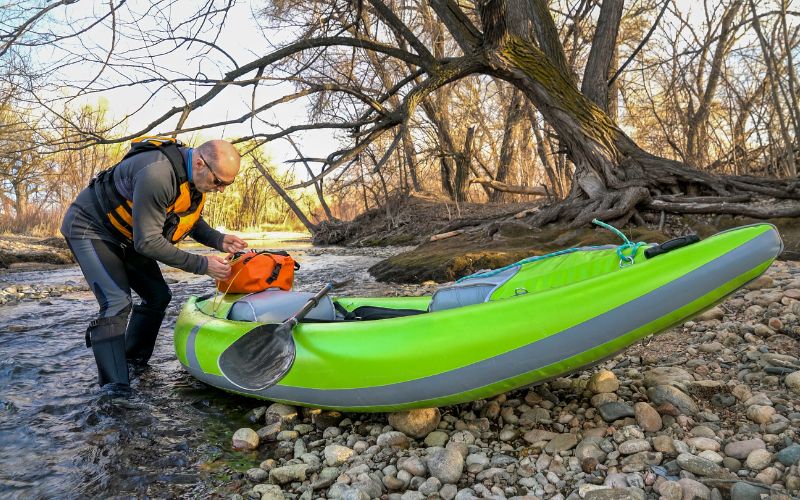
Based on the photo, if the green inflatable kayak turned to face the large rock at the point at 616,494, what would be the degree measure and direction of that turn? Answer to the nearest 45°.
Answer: approximately 45° to its right

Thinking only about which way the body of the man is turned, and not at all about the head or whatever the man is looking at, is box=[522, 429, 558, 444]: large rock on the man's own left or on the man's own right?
on the man's own right

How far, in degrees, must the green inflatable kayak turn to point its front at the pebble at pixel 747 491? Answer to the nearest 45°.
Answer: approximately 45° to its right

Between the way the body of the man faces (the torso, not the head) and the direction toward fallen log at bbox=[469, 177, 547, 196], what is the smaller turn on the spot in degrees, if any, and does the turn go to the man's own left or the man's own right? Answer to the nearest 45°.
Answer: approximately 45° to the man's own left

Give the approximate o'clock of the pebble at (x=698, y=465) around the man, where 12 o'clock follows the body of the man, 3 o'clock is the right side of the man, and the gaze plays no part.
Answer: The pebble is roughly at 2 o'clock from the man.

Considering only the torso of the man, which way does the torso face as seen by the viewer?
to the viewer's right

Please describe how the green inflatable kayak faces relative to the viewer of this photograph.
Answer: facing to the right of the viewer

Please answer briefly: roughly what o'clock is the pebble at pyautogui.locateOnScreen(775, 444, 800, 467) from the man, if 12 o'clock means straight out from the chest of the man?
The pebble is roughly at 2 o'clock from the man.

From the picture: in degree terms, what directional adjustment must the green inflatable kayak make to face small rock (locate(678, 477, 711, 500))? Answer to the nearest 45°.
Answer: approximately 45° to its right

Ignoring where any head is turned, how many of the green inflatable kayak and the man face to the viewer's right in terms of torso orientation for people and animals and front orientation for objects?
2

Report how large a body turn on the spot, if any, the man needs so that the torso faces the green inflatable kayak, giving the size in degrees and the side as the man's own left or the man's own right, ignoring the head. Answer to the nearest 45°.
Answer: approximately 45° to the man's own right
